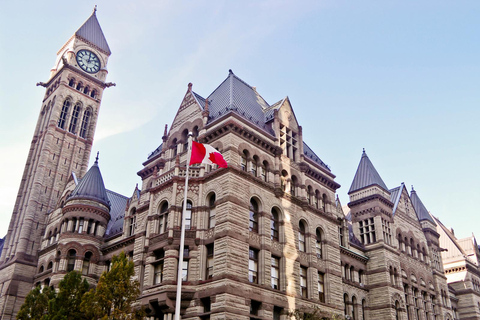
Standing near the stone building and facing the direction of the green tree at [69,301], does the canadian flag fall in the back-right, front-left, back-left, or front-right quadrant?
front-left

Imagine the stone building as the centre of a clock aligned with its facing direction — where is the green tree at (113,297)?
The green tree is roughly at 12 o'clock from the stone building.

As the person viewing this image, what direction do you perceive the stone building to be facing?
facing the viewer and to the left of the viewer

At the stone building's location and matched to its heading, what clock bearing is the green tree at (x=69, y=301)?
The green tree is roughly at 1 o'clock from the stone building.
